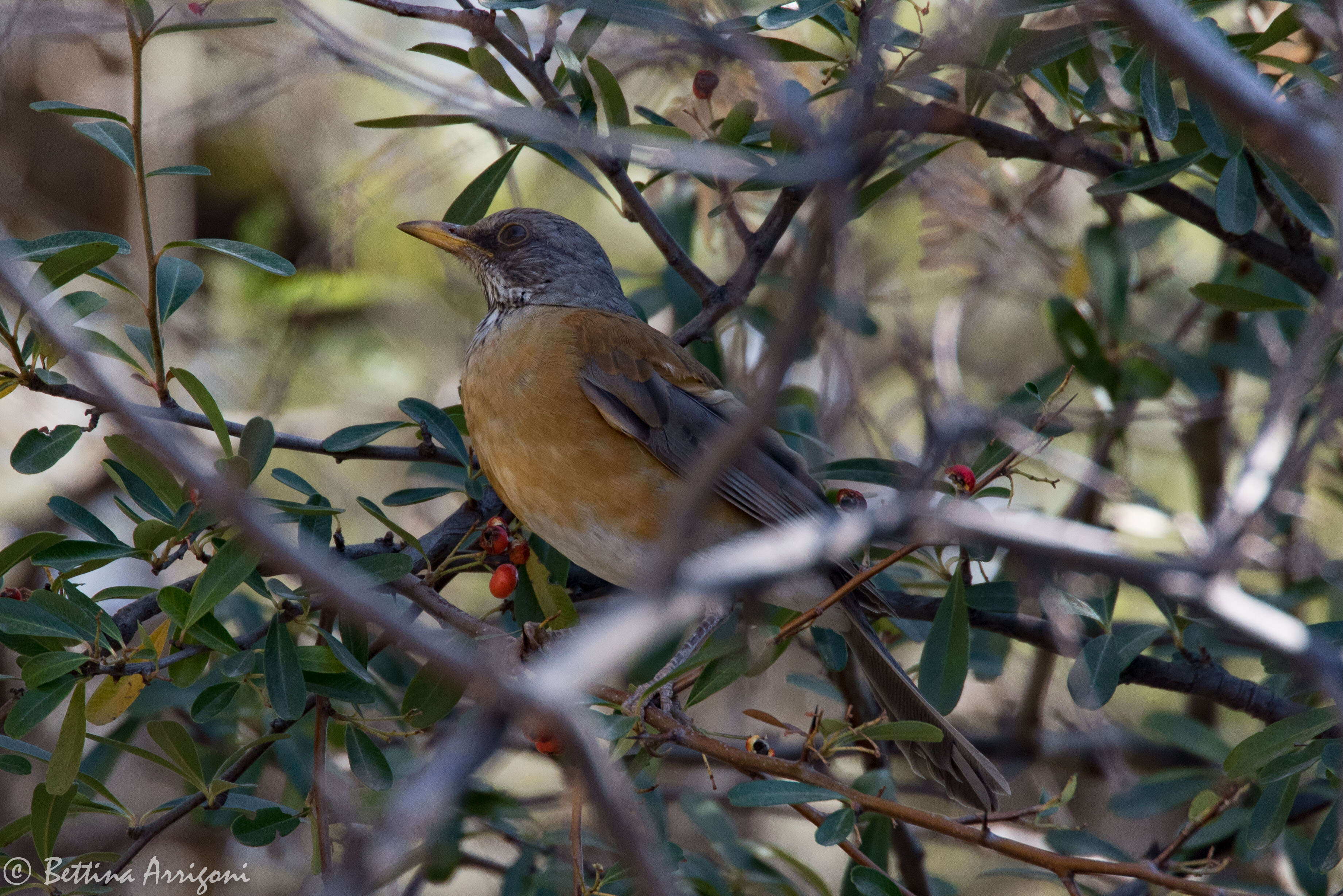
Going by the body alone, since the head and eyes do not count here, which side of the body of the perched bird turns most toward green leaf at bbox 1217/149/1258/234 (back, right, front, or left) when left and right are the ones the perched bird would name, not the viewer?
back

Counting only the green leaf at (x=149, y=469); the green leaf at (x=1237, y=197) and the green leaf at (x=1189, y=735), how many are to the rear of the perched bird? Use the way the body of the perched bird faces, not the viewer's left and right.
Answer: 2

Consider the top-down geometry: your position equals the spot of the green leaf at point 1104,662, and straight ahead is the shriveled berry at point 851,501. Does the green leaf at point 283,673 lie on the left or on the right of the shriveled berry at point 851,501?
left

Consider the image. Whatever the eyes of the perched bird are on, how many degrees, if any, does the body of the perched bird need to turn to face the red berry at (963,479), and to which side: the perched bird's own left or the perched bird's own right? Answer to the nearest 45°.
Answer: approximately 135° to the perched bird's own left

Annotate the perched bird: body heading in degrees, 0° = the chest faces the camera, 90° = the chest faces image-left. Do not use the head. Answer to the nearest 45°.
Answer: approximately 90°

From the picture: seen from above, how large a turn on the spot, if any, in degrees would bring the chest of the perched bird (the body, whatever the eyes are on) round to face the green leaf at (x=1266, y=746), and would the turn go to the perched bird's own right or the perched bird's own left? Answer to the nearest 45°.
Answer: approximately 135° to the perched bird's own left
